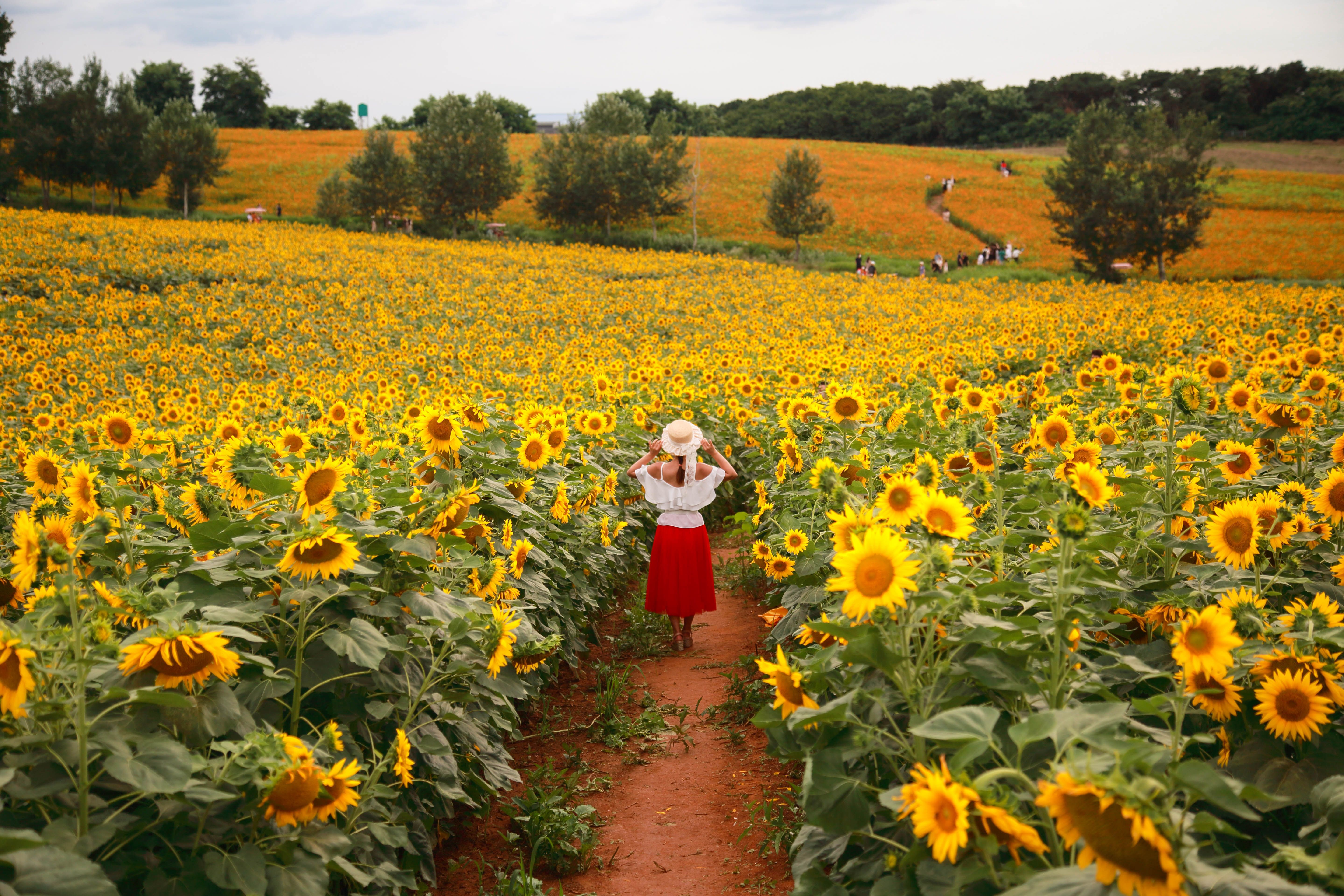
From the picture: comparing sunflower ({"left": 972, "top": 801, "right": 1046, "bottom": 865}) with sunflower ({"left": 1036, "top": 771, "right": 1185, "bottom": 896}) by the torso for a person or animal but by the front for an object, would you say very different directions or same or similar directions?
same or similar directions

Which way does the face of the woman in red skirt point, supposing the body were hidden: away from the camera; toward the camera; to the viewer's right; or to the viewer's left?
away from the camera

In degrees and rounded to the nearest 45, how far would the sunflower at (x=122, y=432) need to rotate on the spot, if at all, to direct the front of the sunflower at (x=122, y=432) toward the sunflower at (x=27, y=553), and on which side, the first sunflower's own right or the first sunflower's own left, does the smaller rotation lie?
0° — it already faces it

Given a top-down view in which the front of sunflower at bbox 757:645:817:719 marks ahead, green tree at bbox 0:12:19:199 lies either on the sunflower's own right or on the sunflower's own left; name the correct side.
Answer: on the sunflower's own right

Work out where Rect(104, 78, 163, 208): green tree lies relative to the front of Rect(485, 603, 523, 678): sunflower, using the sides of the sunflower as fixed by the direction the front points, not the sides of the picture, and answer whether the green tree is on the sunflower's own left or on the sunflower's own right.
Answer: on the sunflower's own left

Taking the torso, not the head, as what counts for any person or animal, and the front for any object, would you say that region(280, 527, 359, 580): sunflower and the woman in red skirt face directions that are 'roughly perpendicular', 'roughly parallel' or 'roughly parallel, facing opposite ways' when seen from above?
roughly parallel, facing opposite ways

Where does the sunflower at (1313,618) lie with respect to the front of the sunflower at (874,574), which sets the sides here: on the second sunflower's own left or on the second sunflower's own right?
on the second sunflower's own left

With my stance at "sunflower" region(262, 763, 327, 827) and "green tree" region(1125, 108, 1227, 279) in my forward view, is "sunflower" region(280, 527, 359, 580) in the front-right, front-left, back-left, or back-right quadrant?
front-left

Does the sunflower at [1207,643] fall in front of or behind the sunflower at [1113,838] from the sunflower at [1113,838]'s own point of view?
behind

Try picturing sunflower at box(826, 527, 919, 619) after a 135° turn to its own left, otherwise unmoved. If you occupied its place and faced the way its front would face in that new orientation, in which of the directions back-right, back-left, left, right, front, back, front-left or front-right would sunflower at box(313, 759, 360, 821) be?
back-left

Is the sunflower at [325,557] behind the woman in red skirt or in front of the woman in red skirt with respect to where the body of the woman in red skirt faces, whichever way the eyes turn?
behind

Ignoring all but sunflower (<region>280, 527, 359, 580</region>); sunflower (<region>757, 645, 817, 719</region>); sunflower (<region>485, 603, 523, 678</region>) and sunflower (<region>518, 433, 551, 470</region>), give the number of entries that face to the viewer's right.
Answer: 1

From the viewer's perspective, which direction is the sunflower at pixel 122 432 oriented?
toward the camera

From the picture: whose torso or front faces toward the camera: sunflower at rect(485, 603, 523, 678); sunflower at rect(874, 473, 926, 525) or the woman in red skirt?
sunflower at rect(874, 473, 926, 525)
